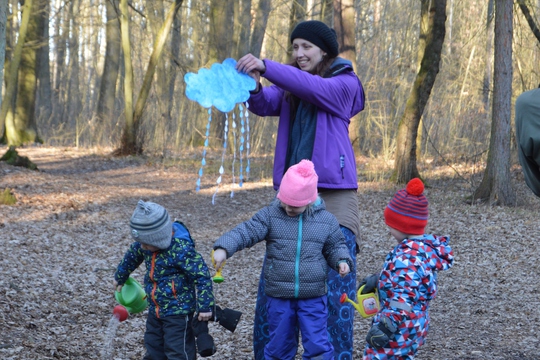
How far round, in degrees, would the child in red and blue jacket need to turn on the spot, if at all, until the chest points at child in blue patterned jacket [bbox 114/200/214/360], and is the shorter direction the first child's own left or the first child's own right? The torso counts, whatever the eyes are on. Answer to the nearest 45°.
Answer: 0° — they already face them

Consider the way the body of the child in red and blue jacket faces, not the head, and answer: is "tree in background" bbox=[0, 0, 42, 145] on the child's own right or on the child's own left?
on the child's own right

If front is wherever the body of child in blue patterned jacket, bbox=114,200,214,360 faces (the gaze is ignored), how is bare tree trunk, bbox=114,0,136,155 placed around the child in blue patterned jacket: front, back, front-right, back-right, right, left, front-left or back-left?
back-right

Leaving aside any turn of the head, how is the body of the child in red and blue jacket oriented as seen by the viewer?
to the viewer's left

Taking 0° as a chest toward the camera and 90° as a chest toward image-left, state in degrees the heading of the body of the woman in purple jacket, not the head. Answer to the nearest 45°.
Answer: approximately 45°

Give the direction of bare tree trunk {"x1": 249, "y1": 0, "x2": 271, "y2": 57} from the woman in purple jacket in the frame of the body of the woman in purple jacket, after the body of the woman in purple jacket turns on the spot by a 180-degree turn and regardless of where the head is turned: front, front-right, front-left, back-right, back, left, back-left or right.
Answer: front-left

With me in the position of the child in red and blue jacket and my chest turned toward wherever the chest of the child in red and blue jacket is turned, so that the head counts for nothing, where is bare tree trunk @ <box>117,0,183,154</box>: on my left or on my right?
on my right

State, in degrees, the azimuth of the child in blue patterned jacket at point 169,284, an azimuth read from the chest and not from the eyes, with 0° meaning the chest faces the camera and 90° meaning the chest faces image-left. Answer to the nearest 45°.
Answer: approximately 45°
